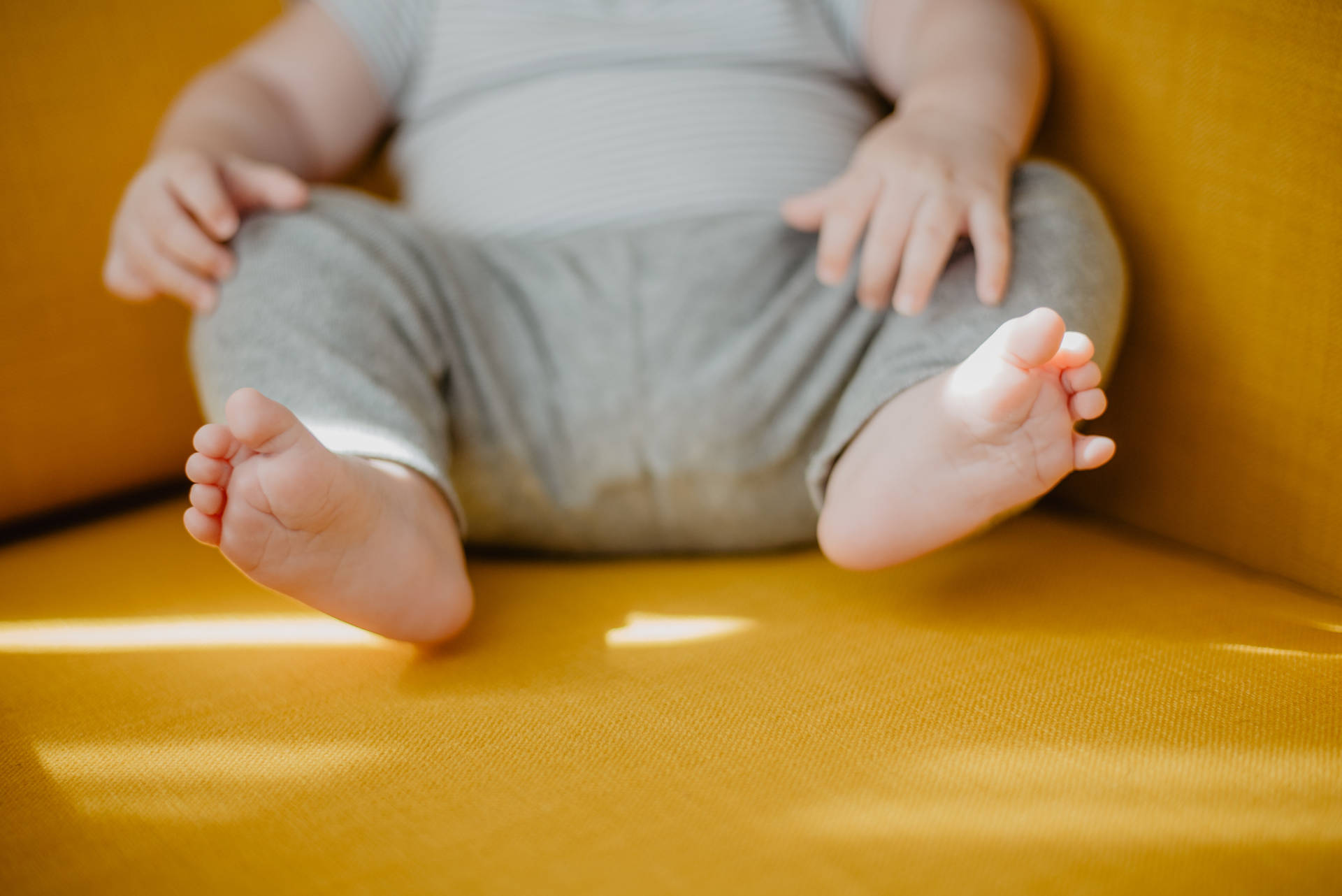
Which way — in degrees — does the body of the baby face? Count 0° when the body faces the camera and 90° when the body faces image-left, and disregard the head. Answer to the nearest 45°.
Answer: approximately 0°
